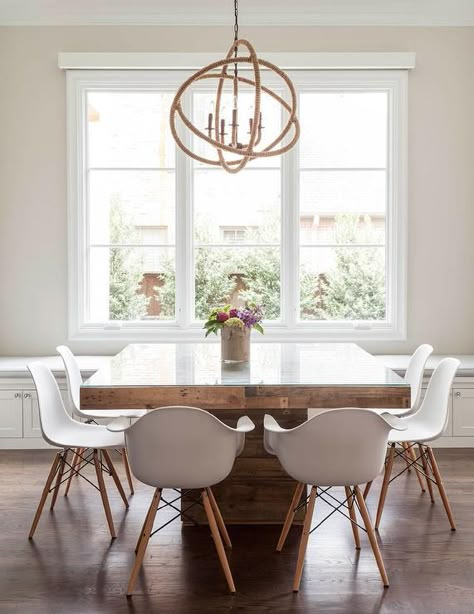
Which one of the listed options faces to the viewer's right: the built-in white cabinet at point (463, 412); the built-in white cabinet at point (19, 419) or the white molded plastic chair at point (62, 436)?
the white molded plastic chair

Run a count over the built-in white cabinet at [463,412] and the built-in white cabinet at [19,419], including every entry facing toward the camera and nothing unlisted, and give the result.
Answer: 2

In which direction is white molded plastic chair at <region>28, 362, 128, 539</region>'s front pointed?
to the viewer's right

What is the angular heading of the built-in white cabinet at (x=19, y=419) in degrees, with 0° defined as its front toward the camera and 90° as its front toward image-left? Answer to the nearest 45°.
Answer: approximately 0°

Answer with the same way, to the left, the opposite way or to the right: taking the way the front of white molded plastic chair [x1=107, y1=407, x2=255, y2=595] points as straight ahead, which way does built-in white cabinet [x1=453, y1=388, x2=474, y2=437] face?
the opposite way

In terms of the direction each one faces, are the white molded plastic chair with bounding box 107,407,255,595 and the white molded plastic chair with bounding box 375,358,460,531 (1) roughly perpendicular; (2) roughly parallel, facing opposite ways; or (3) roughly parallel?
roughly perpendicular

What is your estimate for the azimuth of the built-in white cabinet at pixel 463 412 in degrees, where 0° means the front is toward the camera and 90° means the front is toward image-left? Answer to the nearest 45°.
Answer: approximately 0°

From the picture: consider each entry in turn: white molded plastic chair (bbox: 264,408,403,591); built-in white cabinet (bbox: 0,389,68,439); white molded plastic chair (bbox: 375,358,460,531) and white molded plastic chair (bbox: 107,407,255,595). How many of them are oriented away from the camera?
2

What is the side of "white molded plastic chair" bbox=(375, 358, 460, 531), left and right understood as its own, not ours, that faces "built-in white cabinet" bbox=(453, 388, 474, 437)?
right

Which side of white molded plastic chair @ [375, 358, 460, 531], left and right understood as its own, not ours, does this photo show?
left

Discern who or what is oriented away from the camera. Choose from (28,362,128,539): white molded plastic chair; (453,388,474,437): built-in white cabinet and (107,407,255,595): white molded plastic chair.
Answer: (107,407,255,595): white molded plastic chair

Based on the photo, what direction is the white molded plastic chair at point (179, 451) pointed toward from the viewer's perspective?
away from the camera

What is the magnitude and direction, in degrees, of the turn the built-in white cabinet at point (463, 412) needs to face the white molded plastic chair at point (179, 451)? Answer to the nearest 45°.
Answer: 0° — it already faces it

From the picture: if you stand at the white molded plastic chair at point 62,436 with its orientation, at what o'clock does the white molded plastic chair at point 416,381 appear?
the white molded plastic chair at point 416,381 is roughly at 12 o'clock from the white molded plastic chair at point 62,436.

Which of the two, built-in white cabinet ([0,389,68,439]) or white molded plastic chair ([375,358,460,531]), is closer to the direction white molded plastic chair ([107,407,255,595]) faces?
the built-in white cabinet

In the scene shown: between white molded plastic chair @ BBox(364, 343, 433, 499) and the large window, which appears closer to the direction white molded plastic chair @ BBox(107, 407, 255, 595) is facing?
the large window

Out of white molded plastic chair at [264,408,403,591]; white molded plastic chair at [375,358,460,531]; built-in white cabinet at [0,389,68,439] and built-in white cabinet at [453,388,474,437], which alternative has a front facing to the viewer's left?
white molded plastic chair at [375,358,460,531]

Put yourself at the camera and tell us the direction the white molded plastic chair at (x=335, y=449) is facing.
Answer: facing away from the viewer
